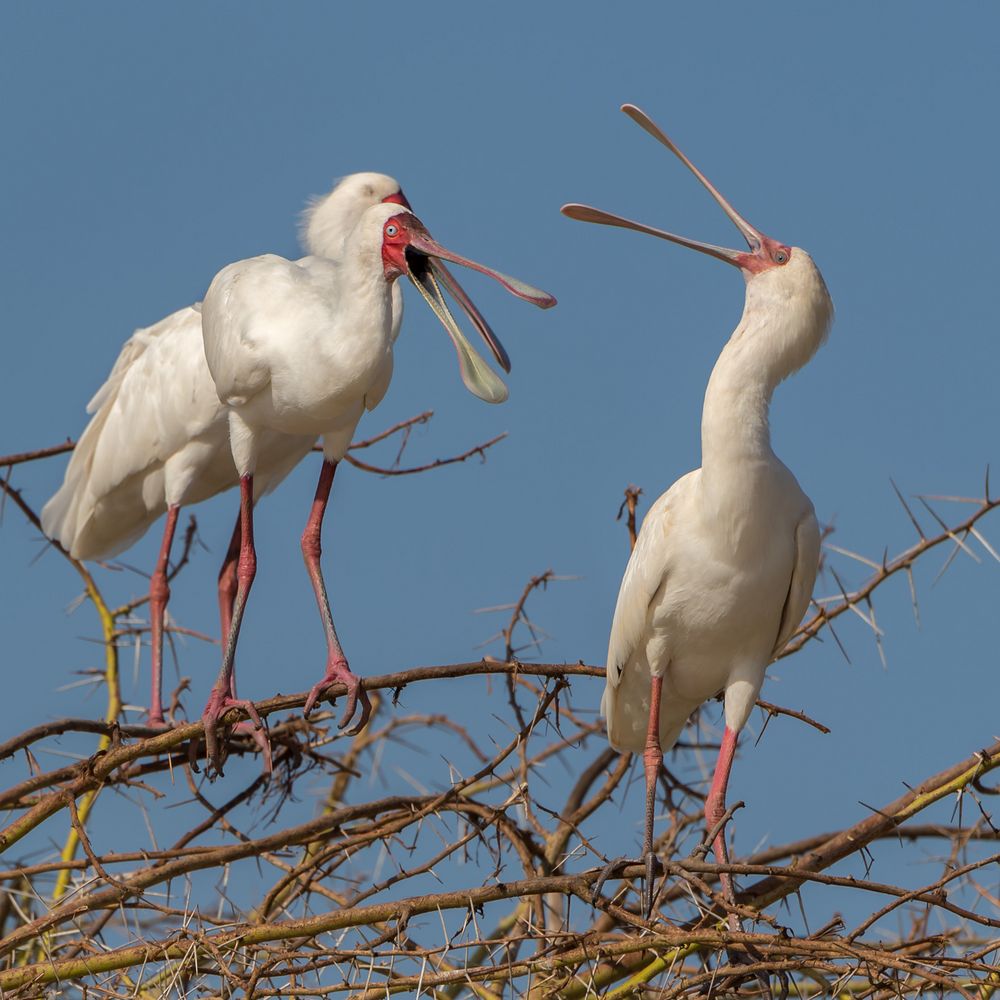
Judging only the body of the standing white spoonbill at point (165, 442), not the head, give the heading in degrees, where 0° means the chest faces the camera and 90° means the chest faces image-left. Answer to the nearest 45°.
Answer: approximately 270°

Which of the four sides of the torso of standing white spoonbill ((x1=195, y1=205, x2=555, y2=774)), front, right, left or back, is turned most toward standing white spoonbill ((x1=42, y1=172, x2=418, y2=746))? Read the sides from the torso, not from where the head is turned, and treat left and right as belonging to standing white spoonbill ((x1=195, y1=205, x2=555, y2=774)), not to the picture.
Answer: back

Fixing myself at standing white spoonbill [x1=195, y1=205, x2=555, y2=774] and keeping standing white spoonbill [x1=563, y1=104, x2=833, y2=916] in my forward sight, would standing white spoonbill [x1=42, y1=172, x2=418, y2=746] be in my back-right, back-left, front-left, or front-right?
back-left

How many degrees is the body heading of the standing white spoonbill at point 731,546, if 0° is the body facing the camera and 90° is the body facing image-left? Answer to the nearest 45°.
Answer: approximately 315°

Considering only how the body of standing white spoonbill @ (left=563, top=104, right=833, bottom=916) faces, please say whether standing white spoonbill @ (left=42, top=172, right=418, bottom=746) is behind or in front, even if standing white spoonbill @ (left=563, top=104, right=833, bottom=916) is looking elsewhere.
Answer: behind
